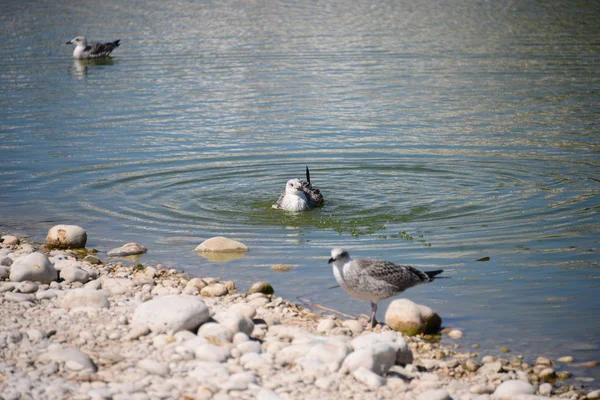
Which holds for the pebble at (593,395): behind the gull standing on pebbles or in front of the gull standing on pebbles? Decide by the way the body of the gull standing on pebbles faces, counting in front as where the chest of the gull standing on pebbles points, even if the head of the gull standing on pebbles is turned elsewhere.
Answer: behind

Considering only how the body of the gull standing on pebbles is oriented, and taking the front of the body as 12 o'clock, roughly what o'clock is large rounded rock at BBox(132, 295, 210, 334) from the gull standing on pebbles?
The large rounded rock is roughly at 11 o'clock from the gull standing on pebbles.

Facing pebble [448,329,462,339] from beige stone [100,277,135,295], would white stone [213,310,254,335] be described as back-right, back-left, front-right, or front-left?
front-right

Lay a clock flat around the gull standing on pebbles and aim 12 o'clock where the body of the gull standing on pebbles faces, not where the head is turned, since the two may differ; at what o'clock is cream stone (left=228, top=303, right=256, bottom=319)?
The cream stone is roughly at 12 o'clock from the gull standing on pebbles.

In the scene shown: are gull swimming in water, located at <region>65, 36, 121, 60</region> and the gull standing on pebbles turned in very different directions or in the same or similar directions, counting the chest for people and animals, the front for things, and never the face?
same or similar directions

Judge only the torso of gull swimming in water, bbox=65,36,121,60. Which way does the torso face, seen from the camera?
to the viewer's left

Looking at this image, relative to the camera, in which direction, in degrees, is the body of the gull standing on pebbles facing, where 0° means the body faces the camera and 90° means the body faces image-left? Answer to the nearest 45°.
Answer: approximately 90°

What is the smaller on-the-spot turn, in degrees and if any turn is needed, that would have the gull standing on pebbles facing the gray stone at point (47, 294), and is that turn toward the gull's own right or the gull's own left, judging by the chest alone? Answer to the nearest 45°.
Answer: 0° — it already faces it

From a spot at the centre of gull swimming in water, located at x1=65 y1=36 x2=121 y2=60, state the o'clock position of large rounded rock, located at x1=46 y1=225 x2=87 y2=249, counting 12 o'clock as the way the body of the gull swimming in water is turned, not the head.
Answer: The large rounded rock is roughly at 9 o'clock from the gull swimming in water.

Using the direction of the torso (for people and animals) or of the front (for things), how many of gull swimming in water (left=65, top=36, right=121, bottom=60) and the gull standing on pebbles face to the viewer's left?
2

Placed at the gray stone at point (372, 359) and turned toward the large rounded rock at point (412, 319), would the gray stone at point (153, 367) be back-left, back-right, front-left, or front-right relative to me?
back-left

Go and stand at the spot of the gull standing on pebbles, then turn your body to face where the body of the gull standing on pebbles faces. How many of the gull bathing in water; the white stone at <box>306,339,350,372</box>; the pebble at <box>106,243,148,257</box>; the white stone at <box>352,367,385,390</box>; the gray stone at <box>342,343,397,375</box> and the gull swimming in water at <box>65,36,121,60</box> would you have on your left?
3

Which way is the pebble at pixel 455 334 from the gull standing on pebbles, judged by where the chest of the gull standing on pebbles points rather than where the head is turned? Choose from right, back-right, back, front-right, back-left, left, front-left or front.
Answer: back

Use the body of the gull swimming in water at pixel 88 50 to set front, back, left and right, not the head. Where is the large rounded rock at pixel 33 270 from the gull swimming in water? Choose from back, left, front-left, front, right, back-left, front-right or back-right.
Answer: left

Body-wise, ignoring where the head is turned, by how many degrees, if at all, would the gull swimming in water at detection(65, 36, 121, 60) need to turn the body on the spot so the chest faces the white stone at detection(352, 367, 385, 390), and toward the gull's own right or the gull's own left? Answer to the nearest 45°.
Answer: approximately 90° to the gull's own left
